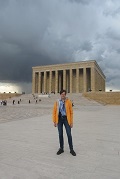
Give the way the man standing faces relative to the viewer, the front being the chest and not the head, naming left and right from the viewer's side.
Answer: facing the viewer
